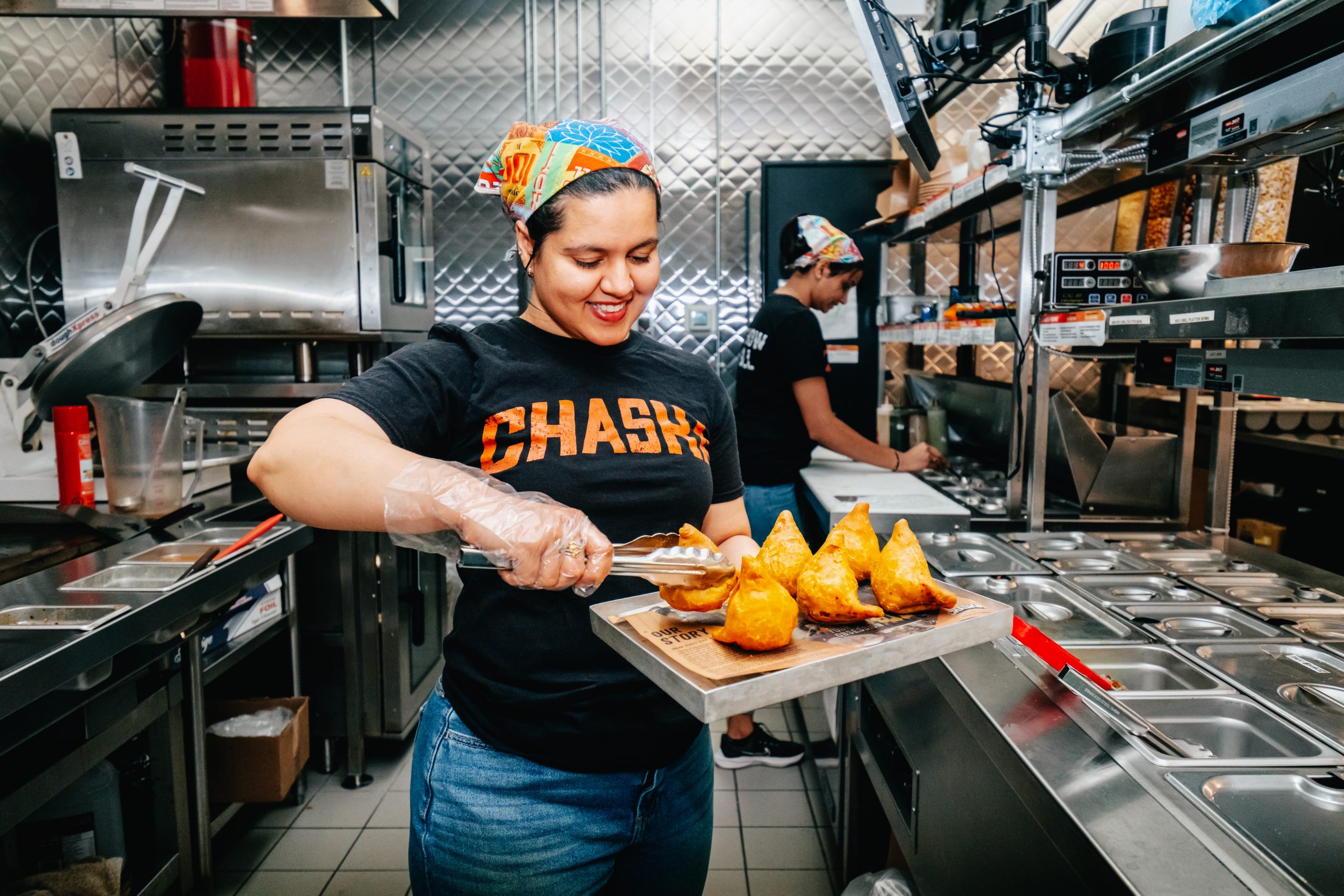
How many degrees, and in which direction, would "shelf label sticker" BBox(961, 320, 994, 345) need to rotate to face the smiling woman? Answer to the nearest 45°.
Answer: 0° — it already faces them

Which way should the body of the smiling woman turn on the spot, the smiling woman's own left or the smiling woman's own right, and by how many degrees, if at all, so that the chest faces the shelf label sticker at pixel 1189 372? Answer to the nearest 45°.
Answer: approximately 45° to the smiling woman's own left

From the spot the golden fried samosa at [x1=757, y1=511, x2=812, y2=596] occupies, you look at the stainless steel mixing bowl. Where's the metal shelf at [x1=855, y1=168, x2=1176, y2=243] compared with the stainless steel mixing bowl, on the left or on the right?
left
